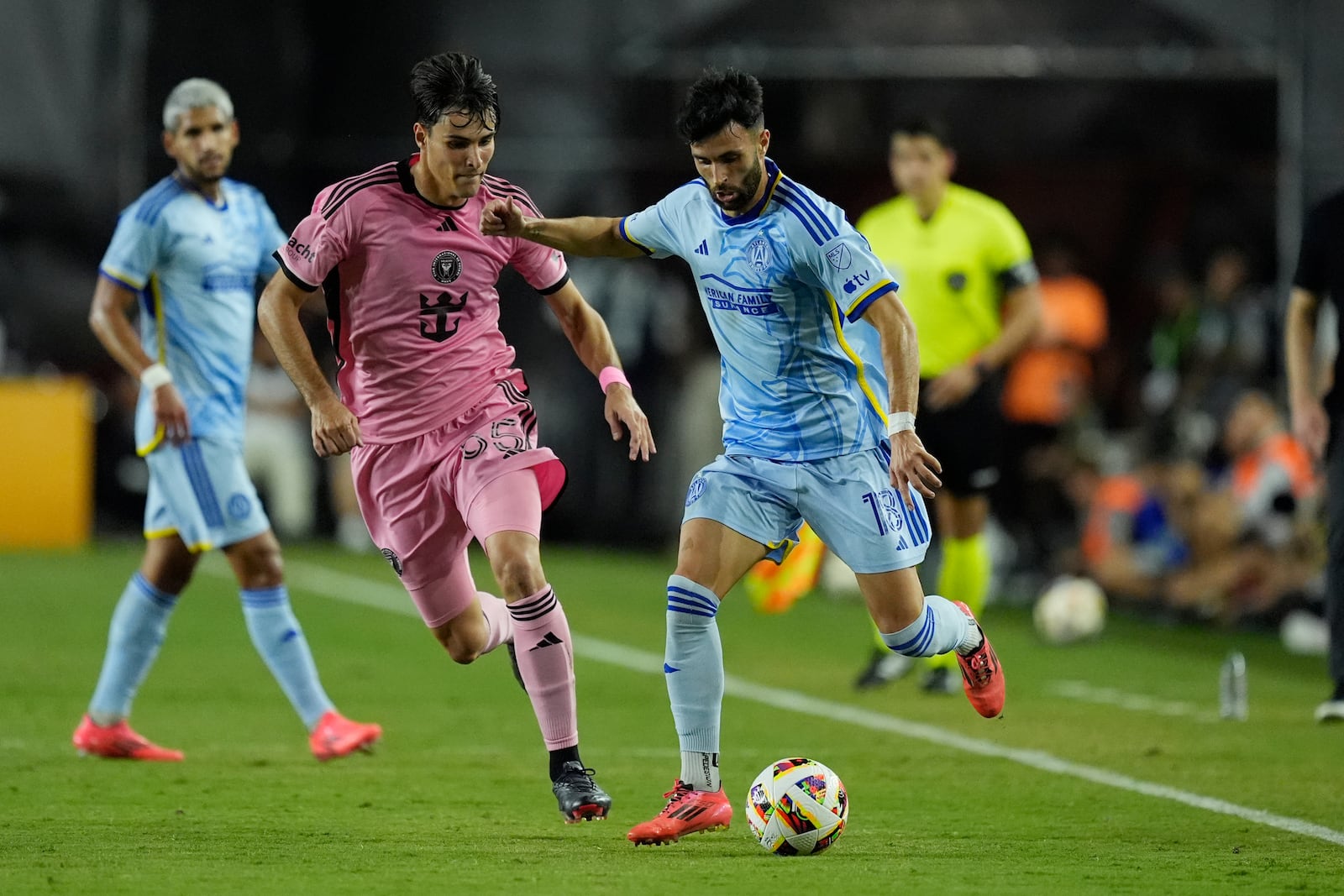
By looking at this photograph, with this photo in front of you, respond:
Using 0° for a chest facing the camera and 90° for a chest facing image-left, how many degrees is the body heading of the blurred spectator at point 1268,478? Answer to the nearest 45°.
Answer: approximately 45°

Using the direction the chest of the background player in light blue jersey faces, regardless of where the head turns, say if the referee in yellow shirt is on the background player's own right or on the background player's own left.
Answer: on the background player's own left

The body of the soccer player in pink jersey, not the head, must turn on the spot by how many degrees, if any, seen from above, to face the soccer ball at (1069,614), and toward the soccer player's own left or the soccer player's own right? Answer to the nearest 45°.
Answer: approximately 90° to the soccer player's own left

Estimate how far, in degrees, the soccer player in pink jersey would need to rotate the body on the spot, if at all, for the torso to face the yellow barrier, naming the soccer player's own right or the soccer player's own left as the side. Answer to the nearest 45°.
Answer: approximately 135° to the soccer player's own left

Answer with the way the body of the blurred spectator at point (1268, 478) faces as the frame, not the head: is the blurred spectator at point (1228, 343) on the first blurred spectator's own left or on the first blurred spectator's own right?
on the first blurred spectator's own right

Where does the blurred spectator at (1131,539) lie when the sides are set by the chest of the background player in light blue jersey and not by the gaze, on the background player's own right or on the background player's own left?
on the background player's own left

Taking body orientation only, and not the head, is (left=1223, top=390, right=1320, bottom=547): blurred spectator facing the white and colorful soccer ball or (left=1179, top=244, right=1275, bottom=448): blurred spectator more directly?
the white and colorful soccer ball

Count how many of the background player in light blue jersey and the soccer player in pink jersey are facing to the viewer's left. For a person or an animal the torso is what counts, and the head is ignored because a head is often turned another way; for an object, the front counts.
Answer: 0
